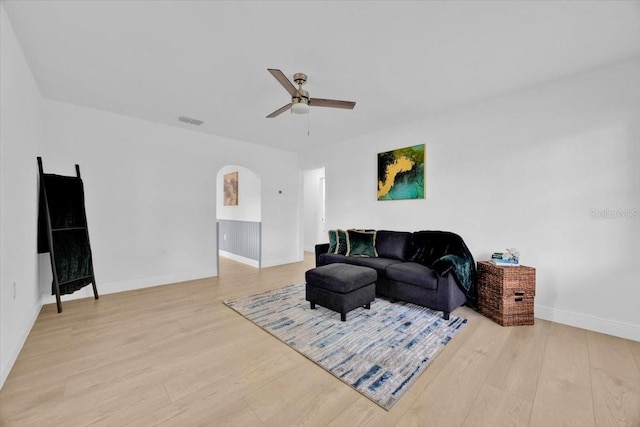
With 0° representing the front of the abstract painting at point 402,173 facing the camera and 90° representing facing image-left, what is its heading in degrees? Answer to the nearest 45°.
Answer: approximately 45°

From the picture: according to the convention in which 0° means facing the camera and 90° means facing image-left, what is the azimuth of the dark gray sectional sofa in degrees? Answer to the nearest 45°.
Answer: approximately 45°

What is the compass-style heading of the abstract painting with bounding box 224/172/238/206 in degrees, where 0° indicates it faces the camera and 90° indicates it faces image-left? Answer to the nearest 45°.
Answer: approximately 45°

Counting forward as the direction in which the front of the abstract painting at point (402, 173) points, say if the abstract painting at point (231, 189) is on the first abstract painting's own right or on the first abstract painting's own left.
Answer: on the first abstract painting's own right
